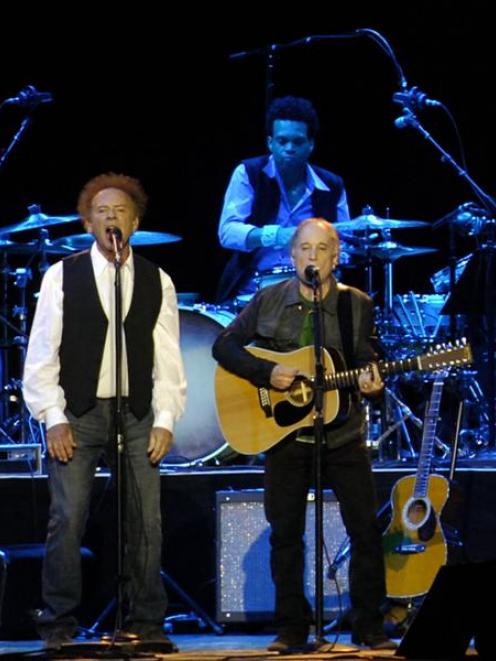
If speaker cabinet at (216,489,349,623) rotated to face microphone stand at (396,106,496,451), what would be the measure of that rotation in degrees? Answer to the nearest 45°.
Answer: approximately 135° to its left

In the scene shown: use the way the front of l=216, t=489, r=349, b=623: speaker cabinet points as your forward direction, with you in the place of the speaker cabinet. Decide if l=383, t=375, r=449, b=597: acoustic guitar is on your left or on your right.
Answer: on your left

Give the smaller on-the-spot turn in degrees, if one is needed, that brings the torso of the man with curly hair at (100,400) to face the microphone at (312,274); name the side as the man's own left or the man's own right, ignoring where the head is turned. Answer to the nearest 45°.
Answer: approximately 90° to the man's own left

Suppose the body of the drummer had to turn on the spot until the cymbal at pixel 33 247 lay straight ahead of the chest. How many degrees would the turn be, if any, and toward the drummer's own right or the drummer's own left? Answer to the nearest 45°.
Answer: approximately 90° to the drummer's own right

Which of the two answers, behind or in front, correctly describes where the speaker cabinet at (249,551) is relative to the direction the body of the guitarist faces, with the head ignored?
behind
